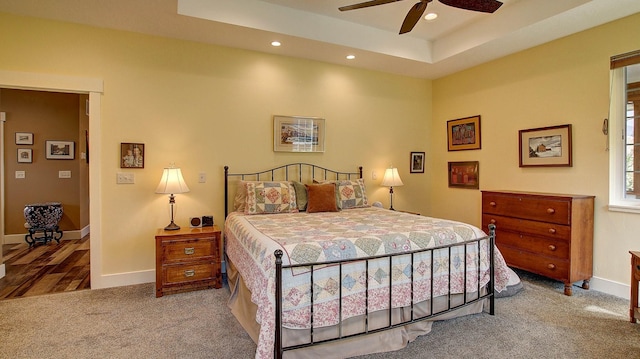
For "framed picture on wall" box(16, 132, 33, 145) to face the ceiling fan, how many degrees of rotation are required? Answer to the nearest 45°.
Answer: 0° — it already faces it

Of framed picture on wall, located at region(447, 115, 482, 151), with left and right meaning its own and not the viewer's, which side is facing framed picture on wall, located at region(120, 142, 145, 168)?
front

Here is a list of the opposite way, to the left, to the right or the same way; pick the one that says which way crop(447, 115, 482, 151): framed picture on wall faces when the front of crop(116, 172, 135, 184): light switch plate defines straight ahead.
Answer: to the right

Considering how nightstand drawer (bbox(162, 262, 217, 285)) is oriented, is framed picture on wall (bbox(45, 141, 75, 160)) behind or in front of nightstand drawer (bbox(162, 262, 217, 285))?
behind

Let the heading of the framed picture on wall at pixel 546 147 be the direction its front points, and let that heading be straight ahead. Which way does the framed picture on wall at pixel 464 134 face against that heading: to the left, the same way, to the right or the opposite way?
the same way

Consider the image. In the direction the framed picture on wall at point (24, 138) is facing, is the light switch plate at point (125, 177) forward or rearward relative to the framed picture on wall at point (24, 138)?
forward

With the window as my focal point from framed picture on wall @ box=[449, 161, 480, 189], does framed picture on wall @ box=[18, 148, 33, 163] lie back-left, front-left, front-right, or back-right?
back-right

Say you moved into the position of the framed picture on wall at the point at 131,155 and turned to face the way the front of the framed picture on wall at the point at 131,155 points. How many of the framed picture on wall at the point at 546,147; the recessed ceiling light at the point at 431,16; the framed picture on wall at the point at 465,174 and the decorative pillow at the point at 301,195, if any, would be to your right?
0

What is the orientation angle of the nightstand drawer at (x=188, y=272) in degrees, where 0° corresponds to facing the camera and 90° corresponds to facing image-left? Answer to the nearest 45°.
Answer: approximately 0°

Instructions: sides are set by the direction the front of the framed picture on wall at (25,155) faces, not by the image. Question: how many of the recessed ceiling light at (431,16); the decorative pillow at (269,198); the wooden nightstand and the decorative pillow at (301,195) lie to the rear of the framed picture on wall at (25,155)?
0

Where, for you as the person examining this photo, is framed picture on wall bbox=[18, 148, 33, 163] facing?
facing the viewer

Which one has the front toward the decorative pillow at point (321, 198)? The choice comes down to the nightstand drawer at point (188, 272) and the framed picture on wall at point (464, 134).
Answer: the framed picture on wall

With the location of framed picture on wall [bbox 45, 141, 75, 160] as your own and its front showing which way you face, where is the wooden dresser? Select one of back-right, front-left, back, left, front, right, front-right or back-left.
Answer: front-left

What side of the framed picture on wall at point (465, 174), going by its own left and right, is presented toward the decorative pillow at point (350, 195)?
front

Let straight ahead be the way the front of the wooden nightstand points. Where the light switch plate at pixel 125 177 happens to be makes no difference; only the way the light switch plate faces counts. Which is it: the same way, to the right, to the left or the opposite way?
the same way

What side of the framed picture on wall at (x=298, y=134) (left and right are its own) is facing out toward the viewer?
front

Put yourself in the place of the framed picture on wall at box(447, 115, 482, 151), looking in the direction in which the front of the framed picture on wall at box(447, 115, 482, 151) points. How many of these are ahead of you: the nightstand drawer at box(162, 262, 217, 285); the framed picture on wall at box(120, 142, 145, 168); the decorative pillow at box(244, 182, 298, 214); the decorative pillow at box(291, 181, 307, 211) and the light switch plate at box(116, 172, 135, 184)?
5

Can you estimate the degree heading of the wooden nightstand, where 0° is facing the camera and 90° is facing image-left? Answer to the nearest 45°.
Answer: approximately 0°

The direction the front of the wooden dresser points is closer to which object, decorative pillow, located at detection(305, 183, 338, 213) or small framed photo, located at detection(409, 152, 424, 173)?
the decorative pillow
